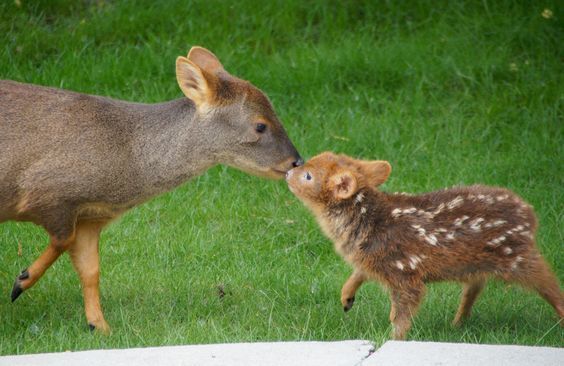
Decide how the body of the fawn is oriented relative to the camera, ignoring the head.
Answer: to the viewer's left
